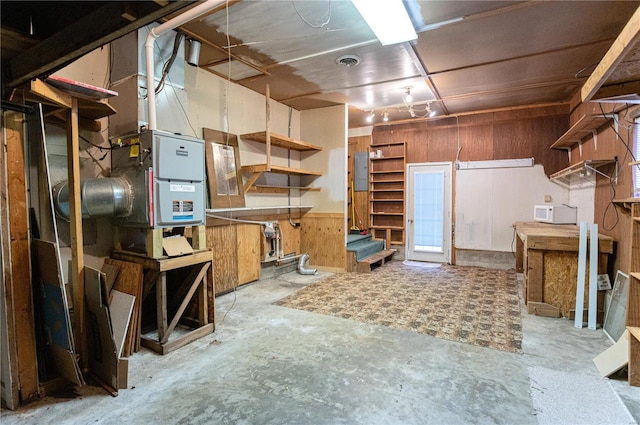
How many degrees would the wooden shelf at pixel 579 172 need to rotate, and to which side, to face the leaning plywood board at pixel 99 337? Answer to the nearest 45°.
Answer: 0° — it already faces it

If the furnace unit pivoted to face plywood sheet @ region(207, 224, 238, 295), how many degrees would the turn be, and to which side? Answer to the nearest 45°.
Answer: approximately 90° to its left

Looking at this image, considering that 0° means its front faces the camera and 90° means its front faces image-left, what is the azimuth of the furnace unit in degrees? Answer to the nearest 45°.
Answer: approximately 315°

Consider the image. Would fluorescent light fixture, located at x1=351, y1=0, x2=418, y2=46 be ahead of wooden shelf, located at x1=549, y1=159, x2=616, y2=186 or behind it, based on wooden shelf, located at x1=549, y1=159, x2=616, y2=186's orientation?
ahead

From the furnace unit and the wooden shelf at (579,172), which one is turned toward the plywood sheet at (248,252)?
the wooden shelf

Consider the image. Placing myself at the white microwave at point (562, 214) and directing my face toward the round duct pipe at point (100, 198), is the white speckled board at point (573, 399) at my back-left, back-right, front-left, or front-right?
front-left

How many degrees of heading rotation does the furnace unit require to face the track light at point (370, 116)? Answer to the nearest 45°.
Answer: approximately 90° to its left

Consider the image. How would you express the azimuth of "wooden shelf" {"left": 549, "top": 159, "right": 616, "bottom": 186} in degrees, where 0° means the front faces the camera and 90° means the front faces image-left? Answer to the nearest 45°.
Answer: approximately 45°

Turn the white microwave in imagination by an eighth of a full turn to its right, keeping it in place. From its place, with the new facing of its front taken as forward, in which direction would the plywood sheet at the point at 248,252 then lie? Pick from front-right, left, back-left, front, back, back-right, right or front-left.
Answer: front-left

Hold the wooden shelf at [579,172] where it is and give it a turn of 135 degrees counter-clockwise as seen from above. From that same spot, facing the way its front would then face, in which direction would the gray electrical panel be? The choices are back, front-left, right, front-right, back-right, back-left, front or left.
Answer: back

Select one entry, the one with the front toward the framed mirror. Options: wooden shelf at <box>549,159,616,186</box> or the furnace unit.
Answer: the wooden shelf

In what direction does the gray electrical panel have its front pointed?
toward the camera

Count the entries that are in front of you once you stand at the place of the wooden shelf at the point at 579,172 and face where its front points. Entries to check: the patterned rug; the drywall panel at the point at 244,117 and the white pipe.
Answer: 3

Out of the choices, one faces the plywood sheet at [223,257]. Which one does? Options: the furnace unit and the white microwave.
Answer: the white microwave

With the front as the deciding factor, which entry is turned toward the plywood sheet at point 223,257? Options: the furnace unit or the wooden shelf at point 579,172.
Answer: the wooden shelf

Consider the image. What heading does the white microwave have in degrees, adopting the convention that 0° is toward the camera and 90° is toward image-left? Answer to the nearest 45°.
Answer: approximately 45°
